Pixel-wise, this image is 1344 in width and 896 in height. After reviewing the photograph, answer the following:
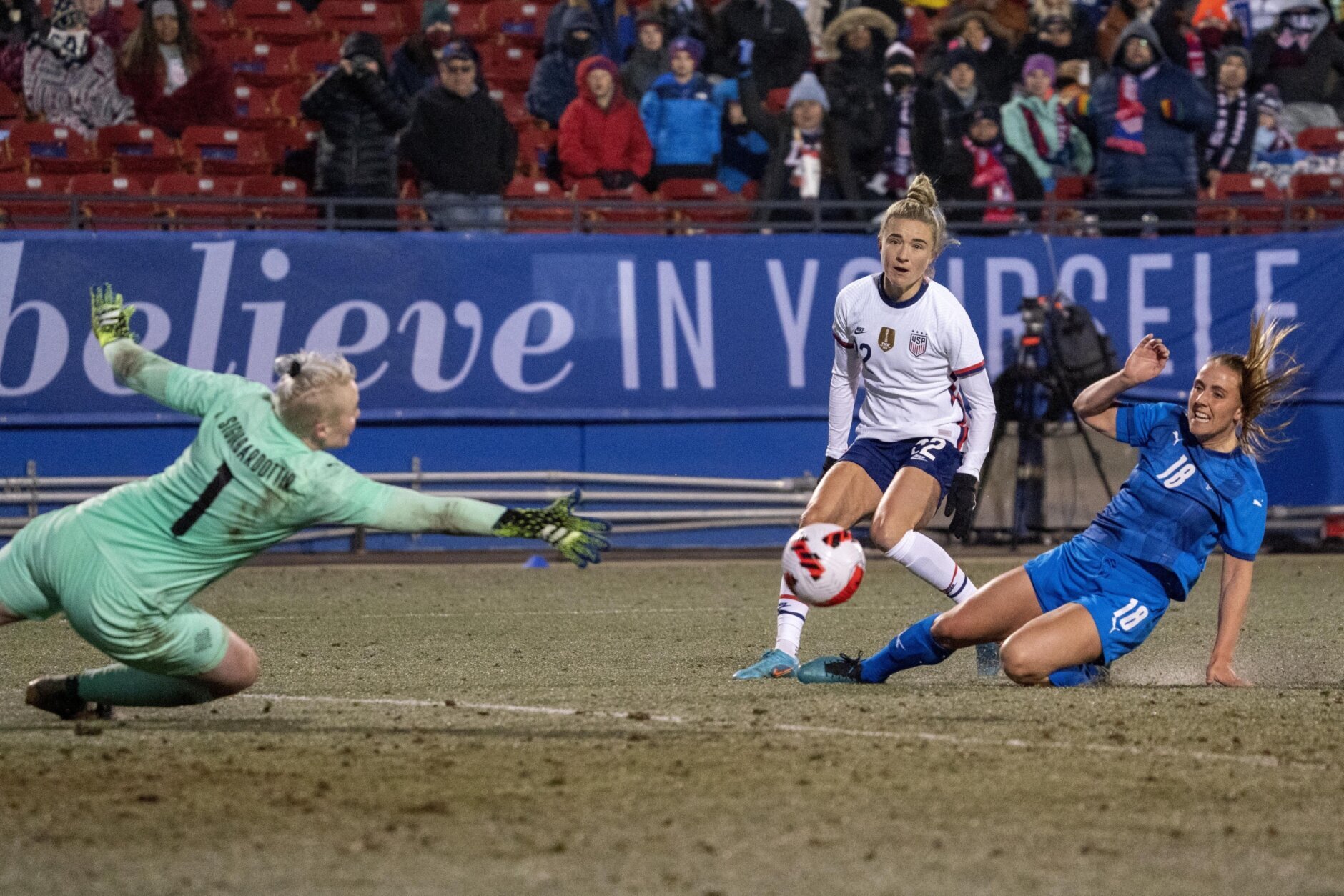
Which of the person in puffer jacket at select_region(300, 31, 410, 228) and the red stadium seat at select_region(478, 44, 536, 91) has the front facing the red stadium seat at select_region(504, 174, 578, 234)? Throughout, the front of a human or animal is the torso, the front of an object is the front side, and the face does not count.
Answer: the red stadium seat at select_region(478, 44, 536, 91)

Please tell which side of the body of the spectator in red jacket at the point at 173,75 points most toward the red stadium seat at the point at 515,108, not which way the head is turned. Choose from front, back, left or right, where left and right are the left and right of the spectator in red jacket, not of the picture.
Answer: left

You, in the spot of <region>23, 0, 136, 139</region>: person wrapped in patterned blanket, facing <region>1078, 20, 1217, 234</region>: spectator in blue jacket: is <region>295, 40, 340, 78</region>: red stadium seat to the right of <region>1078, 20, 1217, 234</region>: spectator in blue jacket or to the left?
left

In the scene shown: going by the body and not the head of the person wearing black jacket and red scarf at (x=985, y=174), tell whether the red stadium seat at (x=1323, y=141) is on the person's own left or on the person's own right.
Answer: on the person's own left

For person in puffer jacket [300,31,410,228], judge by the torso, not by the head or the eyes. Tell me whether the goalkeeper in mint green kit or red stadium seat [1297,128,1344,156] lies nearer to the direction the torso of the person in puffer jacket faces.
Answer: the goalkeeper in mint green kit

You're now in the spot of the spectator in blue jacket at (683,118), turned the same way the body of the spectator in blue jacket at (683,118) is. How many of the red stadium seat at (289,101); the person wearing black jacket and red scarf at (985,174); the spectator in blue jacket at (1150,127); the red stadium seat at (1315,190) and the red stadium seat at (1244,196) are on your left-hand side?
4

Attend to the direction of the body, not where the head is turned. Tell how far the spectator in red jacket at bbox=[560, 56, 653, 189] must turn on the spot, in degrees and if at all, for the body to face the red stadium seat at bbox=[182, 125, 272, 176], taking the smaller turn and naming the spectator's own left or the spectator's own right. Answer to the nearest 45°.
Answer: approximately 90° to the spectator's own right
